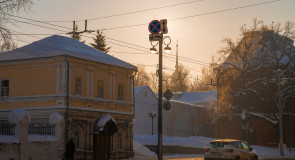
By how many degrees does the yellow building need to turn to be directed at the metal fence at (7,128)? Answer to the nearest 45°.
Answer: approximately 90° to its right

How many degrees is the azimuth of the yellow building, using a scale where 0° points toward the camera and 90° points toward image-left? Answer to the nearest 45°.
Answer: approximately 315°
